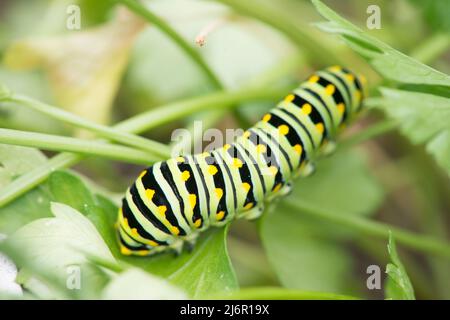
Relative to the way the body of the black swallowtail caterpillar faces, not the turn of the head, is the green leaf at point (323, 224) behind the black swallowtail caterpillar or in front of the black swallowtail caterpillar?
behind

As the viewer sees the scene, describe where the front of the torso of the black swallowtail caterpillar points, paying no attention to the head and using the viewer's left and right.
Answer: facing the viewer and to the left of the viewer

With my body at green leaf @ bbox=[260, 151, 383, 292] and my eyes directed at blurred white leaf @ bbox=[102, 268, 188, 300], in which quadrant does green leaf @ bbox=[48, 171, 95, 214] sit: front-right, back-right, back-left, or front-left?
front-right
